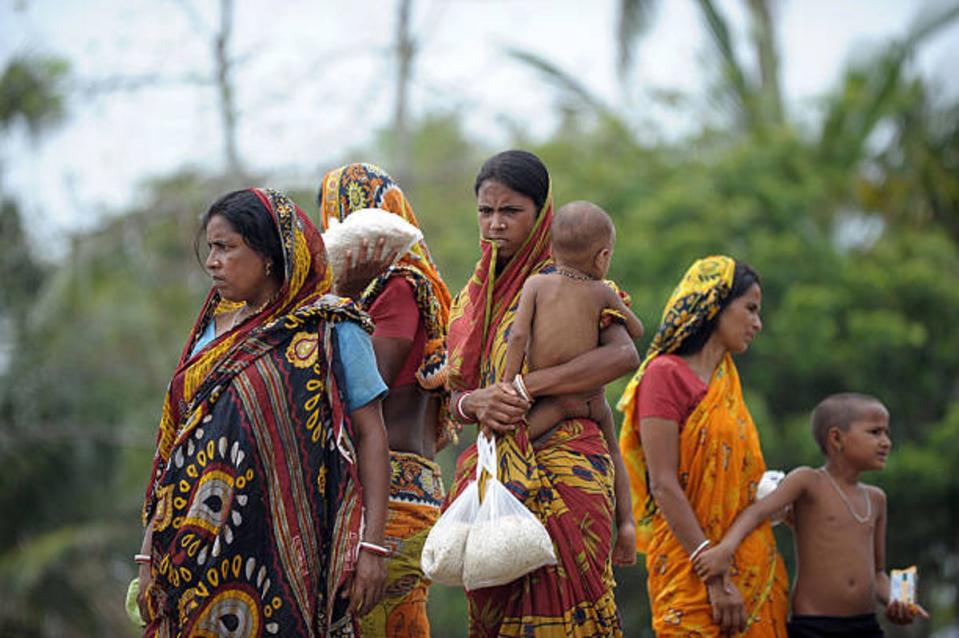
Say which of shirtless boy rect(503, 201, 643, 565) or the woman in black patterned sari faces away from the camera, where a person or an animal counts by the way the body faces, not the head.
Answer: the shirtless boy

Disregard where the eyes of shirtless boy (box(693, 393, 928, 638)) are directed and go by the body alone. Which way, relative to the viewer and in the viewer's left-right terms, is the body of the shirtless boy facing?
facing the viewer and to the right of the viewer

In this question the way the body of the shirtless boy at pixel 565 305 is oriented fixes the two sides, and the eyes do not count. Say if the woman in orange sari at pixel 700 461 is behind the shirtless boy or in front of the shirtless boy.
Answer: in front

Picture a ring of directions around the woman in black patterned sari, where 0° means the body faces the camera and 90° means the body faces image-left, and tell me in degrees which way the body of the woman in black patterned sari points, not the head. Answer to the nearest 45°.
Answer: approximately 45°

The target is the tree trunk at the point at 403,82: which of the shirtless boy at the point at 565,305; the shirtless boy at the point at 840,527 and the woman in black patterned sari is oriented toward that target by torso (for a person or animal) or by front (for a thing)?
the shirtless boy at the point at 565,305

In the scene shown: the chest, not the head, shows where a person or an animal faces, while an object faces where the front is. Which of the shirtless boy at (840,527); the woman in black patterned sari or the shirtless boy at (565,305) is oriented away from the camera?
the shirtless boy at (565,305)

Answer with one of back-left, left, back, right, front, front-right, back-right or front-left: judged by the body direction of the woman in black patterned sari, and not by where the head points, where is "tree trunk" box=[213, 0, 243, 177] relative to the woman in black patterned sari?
back-right

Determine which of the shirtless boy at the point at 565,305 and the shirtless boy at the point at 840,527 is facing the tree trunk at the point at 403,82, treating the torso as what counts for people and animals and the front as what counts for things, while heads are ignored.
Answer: the shirtless boy at the point at 565,305

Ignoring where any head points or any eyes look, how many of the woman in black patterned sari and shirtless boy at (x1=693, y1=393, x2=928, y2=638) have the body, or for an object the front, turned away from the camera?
0

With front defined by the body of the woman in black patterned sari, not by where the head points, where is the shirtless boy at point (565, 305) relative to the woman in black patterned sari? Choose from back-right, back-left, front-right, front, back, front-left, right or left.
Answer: back-left

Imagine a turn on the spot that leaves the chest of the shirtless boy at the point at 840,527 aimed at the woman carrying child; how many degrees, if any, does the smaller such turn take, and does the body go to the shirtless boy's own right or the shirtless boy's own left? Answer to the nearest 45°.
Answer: approximately 90° to the shirtless boy's own right

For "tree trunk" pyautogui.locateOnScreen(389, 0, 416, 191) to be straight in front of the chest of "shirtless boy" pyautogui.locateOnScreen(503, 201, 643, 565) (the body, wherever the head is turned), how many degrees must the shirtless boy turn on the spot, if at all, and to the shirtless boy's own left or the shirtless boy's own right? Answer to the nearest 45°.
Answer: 0° — they already face it

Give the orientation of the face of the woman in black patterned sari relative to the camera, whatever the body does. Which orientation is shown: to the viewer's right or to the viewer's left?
to the viewer's left

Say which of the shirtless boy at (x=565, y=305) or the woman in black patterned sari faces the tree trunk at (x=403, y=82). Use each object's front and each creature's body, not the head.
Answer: the shirtless boy

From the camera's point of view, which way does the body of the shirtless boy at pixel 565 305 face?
away from the camera

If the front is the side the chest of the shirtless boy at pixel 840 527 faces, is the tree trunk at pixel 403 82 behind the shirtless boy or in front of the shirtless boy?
behind
